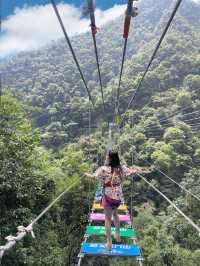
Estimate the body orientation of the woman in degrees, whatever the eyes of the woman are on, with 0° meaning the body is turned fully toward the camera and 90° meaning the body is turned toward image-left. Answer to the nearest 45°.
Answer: approximately 180°
